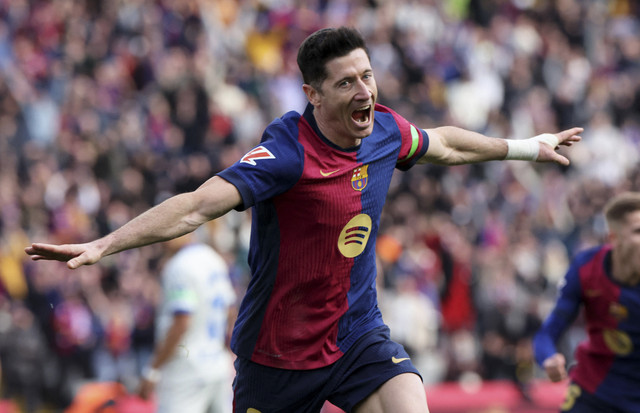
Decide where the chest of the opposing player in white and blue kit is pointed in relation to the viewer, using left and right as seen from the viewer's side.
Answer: facing away from the viewer and to the left of the viewer

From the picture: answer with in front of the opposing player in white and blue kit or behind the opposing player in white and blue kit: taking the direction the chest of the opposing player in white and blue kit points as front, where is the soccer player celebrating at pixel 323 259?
behind

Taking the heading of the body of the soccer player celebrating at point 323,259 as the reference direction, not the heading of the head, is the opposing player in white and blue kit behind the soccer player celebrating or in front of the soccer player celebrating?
behind

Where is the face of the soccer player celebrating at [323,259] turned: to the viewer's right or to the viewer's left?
to the viewer's right

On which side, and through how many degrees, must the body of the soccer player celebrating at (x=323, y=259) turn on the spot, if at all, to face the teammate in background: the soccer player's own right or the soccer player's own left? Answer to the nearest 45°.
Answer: approximately 90° to the soccer player's own left

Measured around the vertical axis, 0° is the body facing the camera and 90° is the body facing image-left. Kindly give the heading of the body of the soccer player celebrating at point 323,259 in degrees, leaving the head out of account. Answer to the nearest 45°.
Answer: approximately 315°

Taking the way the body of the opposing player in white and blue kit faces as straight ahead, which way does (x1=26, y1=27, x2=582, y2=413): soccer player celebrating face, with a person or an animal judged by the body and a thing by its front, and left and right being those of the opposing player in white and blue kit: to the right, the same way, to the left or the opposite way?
the opposite way
